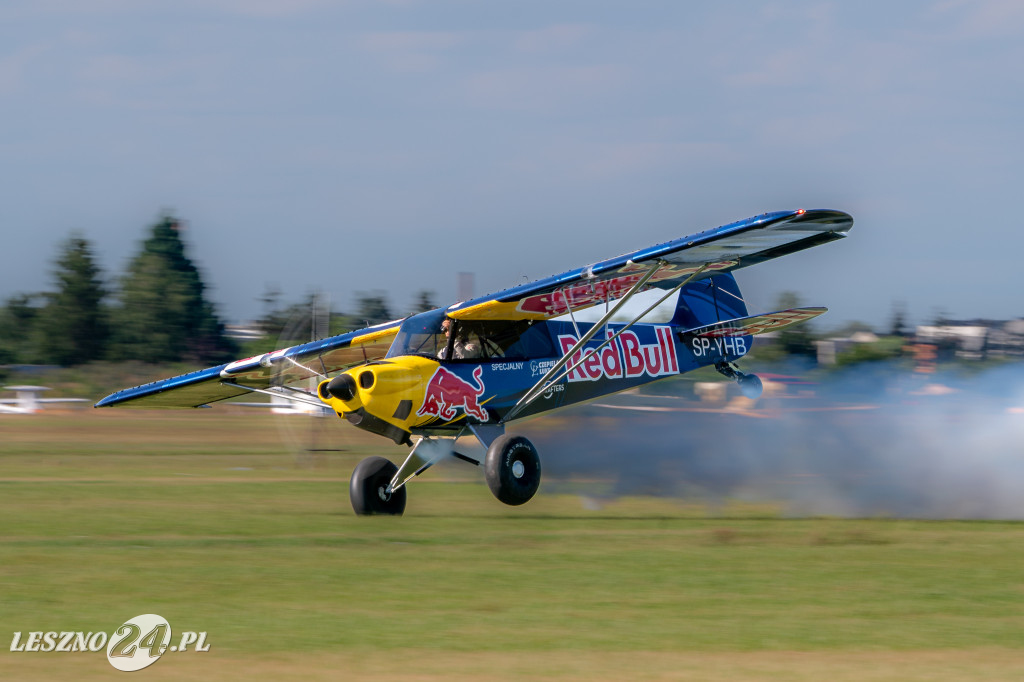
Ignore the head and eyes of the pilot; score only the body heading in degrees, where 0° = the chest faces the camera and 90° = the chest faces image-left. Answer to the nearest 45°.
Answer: approximately 45°

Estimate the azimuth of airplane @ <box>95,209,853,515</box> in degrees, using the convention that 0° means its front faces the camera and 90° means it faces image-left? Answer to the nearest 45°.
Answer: approximately 45°

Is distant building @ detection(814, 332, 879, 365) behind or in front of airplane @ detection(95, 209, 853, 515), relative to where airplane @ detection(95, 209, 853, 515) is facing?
behind

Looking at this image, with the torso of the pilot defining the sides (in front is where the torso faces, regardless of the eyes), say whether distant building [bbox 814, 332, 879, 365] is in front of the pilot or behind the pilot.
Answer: behind
